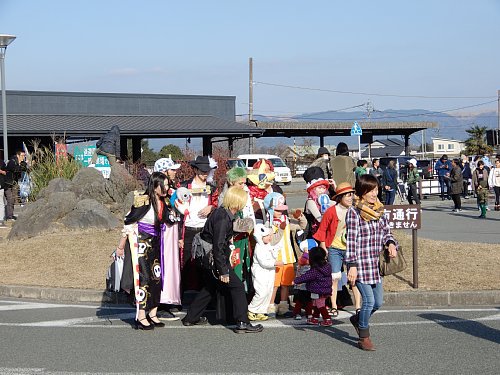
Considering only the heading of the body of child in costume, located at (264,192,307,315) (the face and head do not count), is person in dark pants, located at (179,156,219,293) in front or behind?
behind

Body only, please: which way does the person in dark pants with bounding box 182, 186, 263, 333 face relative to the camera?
to the viewer's right

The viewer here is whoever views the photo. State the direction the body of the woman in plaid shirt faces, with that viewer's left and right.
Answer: facing the viewer and to the right of the viewer

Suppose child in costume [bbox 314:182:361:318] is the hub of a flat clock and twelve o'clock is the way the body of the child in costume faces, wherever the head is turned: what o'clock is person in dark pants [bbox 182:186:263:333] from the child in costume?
The person in dark pants is roughly at 4 o'clock from the child in costume.

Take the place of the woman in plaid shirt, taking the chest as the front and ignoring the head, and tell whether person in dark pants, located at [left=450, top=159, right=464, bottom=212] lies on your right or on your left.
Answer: on your left
